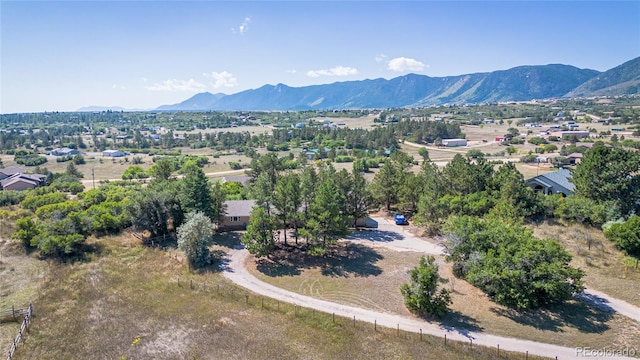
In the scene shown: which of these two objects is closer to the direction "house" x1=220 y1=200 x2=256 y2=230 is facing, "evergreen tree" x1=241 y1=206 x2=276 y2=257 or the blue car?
the evergreen tree

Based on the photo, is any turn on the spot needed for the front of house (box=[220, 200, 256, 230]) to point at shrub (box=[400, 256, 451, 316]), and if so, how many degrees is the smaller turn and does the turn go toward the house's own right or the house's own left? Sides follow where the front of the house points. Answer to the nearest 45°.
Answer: approximately 45° to the house's own left

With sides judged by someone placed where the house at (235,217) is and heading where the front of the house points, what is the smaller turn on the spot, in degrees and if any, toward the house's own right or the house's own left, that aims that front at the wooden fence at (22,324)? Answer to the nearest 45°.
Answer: approximately 45° to the house's own right

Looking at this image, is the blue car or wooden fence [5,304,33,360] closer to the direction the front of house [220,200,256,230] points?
the wooden fence

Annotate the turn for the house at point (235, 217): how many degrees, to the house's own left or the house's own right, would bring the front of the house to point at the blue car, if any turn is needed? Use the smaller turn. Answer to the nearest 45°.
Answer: approximately 90° to the house's own left

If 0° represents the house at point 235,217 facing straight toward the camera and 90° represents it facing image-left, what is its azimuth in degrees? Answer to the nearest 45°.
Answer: approximately 0°
